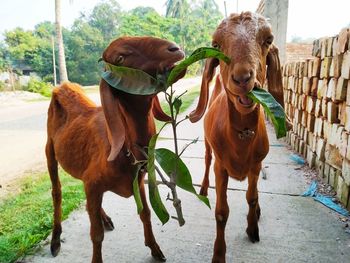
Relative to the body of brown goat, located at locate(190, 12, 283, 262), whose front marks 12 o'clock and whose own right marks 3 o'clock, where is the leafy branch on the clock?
The leafy branch is roughly at 1 o'clock from the brown goat.

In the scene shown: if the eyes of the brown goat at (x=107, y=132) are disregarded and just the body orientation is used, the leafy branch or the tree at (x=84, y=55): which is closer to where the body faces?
the leafy branch

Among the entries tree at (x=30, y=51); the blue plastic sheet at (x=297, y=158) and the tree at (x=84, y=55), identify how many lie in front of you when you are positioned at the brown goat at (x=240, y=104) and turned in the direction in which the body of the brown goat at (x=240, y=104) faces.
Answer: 0

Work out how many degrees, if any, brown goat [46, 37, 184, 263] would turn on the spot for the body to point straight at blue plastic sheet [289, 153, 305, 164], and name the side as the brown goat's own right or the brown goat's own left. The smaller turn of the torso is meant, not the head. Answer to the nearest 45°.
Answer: approximately 90° to the brown goat's own left

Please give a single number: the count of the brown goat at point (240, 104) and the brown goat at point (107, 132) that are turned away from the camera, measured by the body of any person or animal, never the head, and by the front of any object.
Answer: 0

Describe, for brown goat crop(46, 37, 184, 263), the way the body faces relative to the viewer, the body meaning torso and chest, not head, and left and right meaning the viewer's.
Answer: facing the viewer and to the right of the viewer

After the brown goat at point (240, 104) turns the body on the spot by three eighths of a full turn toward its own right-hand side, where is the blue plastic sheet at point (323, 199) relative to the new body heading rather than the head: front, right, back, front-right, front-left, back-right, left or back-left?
right

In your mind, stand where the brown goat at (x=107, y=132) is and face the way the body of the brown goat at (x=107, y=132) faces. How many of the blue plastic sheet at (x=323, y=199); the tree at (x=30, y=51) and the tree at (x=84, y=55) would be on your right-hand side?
0

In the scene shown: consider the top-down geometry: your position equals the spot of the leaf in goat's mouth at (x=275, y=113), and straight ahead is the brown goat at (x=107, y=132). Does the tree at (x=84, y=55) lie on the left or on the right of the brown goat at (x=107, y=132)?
right

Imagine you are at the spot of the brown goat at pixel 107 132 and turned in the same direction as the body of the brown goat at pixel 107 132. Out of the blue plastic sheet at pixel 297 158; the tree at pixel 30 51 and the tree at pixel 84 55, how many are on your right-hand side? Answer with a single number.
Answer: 0

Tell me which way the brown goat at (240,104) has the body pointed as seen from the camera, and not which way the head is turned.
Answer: toward the camera

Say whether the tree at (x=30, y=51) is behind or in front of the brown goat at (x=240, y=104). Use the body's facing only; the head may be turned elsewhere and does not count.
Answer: behind

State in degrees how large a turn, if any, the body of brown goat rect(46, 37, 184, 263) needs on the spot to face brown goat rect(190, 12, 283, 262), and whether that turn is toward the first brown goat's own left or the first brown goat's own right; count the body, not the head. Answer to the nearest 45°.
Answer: approximately 45° to the first brown goat's own left

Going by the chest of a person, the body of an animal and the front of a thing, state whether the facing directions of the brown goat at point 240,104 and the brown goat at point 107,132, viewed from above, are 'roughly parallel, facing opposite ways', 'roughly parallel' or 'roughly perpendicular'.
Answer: roughly perpendicular

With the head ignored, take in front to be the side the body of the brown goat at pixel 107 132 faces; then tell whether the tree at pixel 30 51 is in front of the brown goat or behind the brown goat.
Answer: behind

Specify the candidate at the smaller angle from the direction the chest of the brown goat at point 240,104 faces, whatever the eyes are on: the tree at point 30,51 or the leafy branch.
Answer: the leafy branch

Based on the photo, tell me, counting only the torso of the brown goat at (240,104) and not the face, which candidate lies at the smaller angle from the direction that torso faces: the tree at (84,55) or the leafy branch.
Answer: the leafy branch

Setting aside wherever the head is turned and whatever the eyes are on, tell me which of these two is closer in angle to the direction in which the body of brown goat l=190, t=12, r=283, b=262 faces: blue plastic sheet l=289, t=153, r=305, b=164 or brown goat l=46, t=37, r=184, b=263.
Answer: the brown goat
